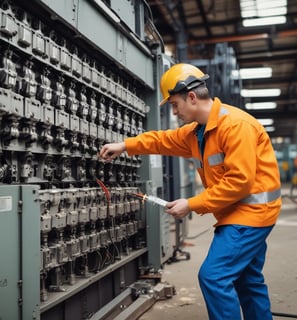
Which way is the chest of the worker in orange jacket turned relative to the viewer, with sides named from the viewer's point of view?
facing to the left of the viewer

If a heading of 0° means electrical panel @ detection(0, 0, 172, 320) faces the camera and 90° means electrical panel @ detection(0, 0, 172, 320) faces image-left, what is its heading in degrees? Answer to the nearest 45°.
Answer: approximately 315°

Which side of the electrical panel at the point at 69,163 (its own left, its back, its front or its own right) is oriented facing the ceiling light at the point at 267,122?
left

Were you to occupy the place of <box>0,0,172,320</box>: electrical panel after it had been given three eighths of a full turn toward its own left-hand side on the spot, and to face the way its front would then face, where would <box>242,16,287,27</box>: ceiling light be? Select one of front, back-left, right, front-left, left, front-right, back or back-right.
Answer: front-right

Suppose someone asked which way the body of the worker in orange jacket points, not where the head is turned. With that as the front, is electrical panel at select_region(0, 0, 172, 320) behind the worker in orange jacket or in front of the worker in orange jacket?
in front

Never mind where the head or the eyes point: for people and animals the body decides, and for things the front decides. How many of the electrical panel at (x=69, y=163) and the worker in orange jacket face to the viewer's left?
1

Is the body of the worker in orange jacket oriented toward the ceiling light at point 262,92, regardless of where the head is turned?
no

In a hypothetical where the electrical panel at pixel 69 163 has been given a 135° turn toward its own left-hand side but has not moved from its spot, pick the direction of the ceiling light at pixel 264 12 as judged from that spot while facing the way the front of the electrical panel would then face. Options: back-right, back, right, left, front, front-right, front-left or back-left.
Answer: front-right

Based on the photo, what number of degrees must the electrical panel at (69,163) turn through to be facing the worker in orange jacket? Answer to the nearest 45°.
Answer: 0° — it already faces them

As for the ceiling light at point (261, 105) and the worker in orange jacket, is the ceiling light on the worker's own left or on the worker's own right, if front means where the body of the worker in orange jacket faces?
on the worker's own right

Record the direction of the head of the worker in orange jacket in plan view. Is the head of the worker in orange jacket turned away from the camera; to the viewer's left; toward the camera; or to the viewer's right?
to the viewer's left

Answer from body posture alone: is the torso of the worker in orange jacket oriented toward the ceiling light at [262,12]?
no

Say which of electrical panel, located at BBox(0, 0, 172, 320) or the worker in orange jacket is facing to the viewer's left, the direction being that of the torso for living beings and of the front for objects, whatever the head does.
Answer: the worker in orange jacket

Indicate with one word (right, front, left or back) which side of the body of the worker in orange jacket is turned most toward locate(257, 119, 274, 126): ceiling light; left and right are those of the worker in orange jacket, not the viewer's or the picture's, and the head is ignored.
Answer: right

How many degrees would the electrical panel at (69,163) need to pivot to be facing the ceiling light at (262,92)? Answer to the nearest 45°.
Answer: approximately 90° to its left

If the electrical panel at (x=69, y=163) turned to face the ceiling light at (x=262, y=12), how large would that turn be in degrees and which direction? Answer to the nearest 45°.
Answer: approximately 90° to its left
